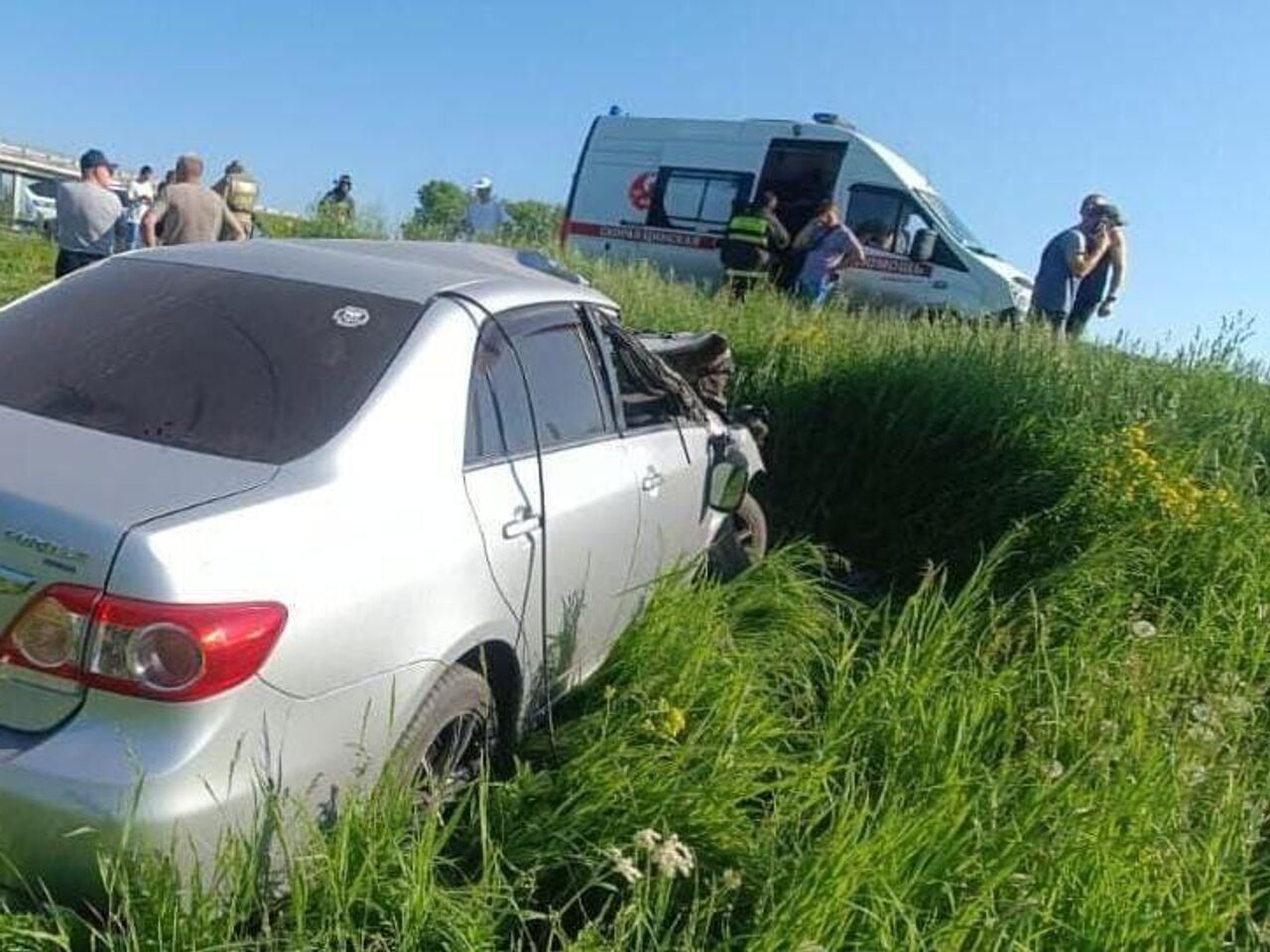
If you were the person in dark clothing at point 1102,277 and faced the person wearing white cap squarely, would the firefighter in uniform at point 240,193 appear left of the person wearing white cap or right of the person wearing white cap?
left

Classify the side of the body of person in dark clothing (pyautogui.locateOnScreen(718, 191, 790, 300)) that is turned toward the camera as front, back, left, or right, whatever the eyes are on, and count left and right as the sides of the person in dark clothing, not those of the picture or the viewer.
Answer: back

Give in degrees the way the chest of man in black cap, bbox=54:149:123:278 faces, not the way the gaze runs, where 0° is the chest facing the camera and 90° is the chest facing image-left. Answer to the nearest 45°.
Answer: approximately 225°

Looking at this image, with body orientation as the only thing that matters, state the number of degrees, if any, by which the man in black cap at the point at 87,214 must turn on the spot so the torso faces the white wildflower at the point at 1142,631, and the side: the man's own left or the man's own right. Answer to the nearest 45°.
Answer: approximately 90° to the man's own right

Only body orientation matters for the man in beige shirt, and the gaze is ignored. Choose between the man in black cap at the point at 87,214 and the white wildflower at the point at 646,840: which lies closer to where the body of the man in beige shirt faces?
the man in black cap

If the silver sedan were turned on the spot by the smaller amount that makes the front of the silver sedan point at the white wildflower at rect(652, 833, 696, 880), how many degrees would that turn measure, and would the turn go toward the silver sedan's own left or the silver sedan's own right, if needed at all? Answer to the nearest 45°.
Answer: approximately 90° to the silver sedan's own right

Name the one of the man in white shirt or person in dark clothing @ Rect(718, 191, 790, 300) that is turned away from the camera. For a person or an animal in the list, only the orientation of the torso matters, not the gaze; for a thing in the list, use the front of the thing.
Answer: the person in dark clothing

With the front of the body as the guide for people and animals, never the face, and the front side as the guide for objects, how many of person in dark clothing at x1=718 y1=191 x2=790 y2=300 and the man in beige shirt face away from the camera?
2

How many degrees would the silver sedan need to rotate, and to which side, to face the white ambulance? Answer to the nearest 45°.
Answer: approximately 45° to its left

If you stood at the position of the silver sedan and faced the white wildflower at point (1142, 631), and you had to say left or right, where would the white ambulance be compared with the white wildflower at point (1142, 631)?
left
